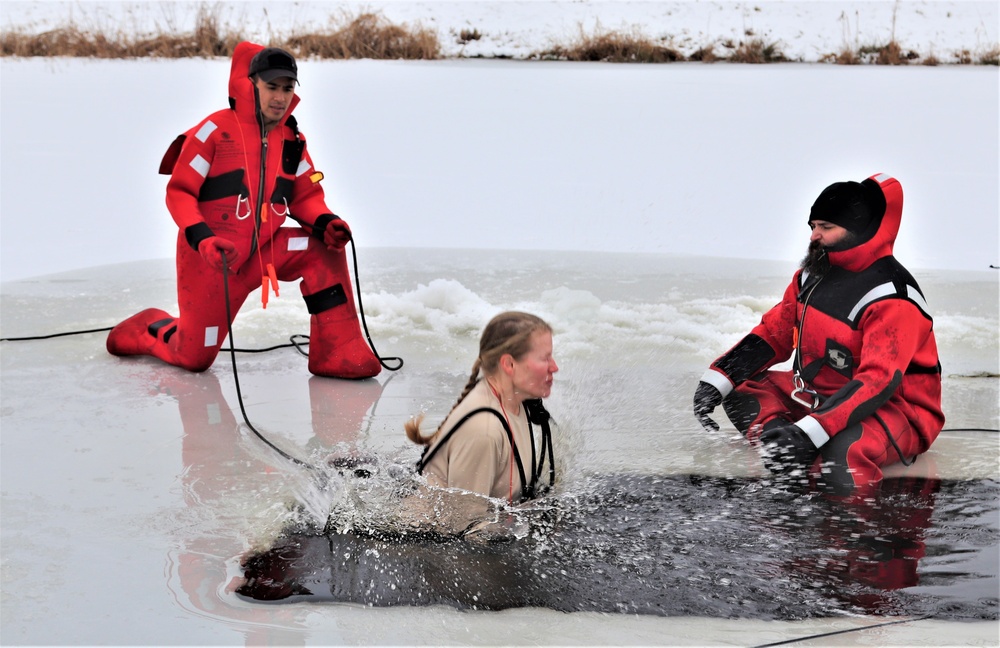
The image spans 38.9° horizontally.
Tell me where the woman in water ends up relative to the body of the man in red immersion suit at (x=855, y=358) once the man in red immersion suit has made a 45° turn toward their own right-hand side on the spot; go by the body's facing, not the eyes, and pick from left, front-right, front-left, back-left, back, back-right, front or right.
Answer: front-left

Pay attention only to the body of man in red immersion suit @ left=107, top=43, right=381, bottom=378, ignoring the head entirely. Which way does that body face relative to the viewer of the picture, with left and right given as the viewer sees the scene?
facing the viewer and to the right of the viewer

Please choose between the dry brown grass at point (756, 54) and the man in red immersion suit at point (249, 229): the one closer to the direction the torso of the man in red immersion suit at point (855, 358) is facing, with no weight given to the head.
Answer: the man in red immersion suit

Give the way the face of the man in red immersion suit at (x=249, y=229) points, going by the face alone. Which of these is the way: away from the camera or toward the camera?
toward the camera

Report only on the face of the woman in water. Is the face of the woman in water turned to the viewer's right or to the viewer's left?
to the viewer's right

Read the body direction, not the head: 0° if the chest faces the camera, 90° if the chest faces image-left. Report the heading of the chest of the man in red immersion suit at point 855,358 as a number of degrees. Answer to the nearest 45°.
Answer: approximately 45°

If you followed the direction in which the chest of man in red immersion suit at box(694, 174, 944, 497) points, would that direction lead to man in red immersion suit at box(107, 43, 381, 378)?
no

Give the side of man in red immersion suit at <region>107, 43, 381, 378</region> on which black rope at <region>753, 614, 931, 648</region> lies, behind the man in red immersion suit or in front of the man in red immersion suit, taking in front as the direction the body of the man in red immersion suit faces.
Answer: in front

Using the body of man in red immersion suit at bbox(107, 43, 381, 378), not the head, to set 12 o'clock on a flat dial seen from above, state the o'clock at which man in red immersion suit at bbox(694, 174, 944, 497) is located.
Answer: man in red immersion suit at bbox(694, 174, 944, 497) is roughly at 12 o'clock from man in red immersion suit at bbox(107, 43, 381, 378).

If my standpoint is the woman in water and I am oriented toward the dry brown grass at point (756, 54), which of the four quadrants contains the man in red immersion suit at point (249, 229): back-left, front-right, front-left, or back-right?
front-left

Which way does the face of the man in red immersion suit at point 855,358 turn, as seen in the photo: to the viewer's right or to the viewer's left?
to the viewer's left
